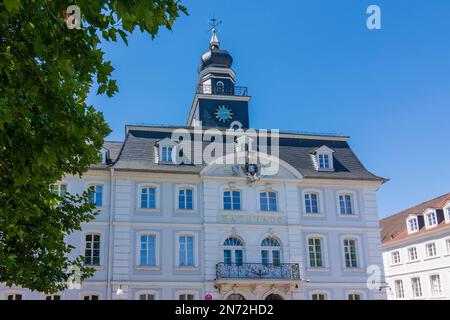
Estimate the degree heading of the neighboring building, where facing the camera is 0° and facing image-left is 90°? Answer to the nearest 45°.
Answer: approximately 45°

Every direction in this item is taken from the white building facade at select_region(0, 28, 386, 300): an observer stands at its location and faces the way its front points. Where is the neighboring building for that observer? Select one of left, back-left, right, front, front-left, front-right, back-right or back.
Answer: back-left

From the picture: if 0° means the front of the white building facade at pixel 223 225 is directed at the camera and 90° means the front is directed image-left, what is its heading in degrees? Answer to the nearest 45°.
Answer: approximately 0°
